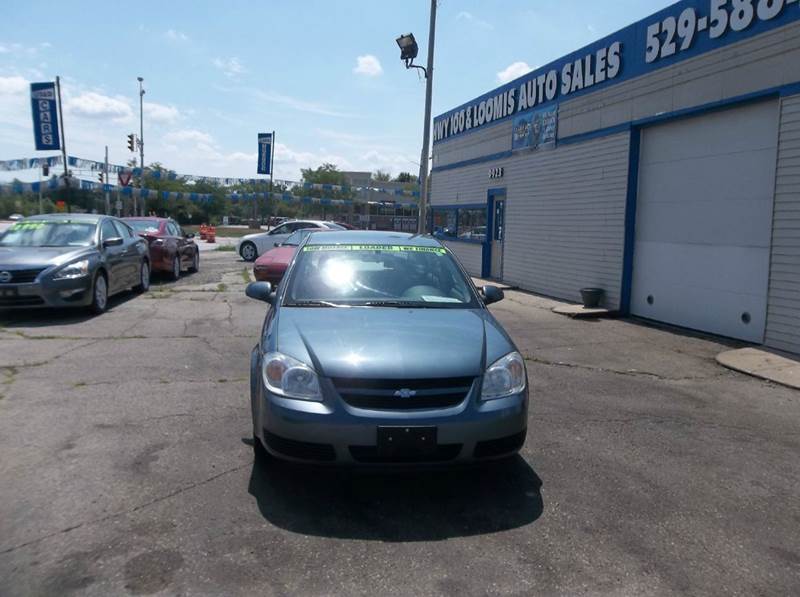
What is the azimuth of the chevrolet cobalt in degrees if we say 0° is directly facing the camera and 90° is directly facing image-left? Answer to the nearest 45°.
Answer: approximately 0°

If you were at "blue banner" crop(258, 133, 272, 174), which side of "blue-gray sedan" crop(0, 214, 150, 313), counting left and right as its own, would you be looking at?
back

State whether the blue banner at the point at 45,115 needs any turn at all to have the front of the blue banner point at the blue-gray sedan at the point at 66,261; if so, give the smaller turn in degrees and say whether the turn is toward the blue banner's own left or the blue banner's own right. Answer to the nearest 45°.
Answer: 0° — it already faces it

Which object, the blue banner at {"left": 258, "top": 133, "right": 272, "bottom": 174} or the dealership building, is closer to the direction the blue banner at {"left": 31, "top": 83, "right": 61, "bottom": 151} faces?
the dealership building

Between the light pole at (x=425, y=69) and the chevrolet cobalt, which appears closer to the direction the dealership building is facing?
the chevrolet cobalt

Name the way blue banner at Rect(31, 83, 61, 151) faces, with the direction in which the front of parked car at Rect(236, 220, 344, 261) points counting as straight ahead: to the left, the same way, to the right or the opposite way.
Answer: to the left

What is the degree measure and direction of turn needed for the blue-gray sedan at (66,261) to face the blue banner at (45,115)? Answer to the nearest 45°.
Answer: approximately 135° to its right

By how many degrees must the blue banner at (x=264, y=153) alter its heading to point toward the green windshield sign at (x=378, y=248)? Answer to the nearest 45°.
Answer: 0° — it already faces it

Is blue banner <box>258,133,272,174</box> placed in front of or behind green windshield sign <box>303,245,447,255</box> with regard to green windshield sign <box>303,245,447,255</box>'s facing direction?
behind

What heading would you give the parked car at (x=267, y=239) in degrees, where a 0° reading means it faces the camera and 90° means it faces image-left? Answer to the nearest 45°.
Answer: approximately 90°

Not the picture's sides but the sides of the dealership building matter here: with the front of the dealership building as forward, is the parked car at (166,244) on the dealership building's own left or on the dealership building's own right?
on the dealership building's own right

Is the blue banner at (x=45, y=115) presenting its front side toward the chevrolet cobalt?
yes

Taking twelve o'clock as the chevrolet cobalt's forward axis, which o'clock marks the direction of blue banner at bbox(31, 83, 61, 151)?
The blue banner is roughly at 5 o'clock from the chevrolet cobalt.

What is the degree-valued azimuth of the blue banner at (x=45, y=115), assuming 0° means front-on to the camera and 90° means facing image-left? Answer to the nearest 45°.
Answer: approximately 0°
